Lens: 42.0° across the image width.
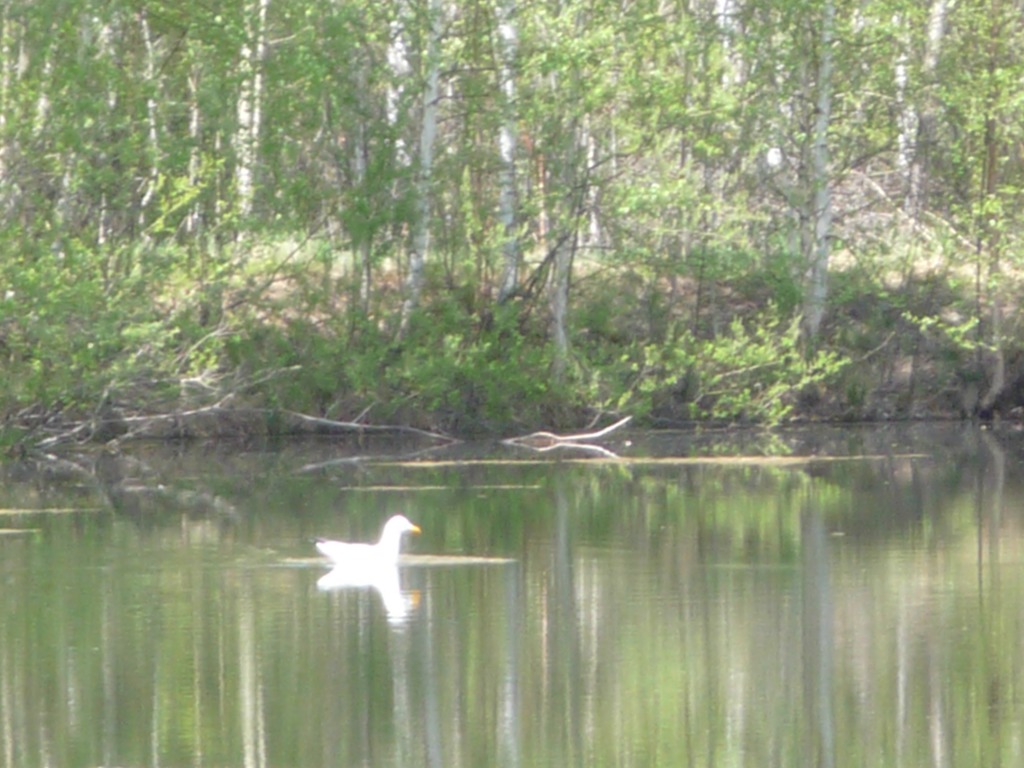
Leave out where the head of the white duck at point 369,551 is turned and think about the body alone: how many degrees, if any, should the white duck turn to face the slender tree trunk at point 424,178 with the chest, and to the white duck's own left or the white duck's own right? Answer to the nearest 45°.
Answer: approximately 90° to the white duck's own left

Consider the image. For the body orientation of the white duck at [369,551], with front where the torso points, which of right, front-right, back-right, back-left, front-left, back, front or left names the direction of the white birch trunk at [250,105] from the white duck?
left

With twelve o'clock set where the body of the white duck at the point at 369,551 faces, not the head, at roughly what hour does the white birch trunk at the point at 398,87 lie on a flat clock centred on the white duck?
The white birch trunk is roughly at 9 o'clock from the white duck.

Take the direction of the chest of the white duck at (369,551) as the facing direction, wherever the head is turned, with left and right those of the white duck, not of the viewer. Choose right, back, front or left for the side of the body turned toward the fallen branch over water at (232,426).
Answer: left

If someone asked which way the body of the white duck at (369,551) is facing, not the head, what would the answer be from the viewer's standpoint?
to the viewer's right

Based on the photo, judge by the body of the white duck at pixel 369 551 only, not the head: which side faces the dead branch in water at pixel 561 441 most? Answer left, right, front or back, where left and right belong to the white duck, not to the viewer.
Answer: left

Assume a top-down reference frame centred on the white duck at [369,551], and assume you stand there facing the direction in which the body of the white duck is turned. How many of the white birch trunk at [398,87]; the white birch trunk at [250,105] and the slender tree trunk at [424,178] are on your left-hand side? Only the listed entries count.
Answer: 3

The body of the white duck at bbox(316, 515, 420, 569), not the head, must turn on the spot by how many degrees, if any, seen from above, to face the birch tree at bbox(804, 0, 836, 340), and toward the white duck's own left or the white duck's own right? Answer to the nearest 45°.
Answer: approximately 45° to the white duck's own left

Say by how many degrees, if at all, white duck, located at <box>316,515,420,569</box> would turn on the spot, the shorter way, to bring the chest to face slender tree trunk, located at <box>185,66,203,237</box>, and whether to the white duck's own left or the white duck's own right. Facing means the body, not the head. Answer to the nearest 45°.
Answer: approximately 90° to the white duck's own left

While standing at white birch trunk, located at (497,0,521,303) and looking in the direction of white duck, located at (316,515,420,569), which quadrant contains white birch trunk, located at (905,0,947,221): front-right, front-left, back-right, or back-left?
back-left
